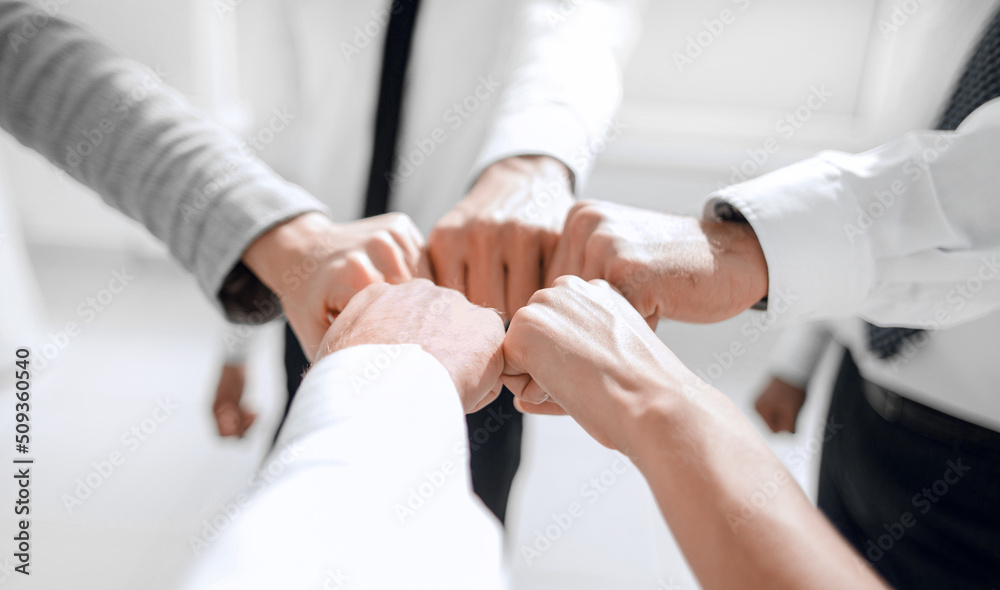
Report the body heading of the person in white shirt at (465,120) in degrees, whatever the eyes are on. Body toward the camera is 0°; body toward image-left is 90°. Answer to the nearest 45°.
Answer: approximately 0°
